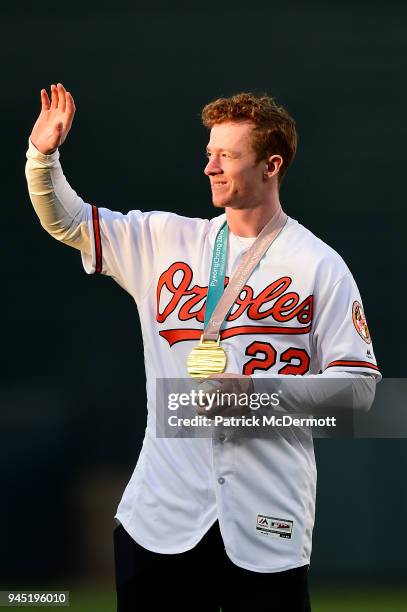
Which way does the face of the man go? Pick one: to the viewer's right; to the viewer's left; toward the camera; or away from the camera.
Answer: to the viewer's left

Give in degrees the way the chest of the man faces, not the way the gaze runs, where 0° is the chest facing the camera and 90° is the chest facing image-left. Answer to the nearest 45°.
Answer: approximately 45°
